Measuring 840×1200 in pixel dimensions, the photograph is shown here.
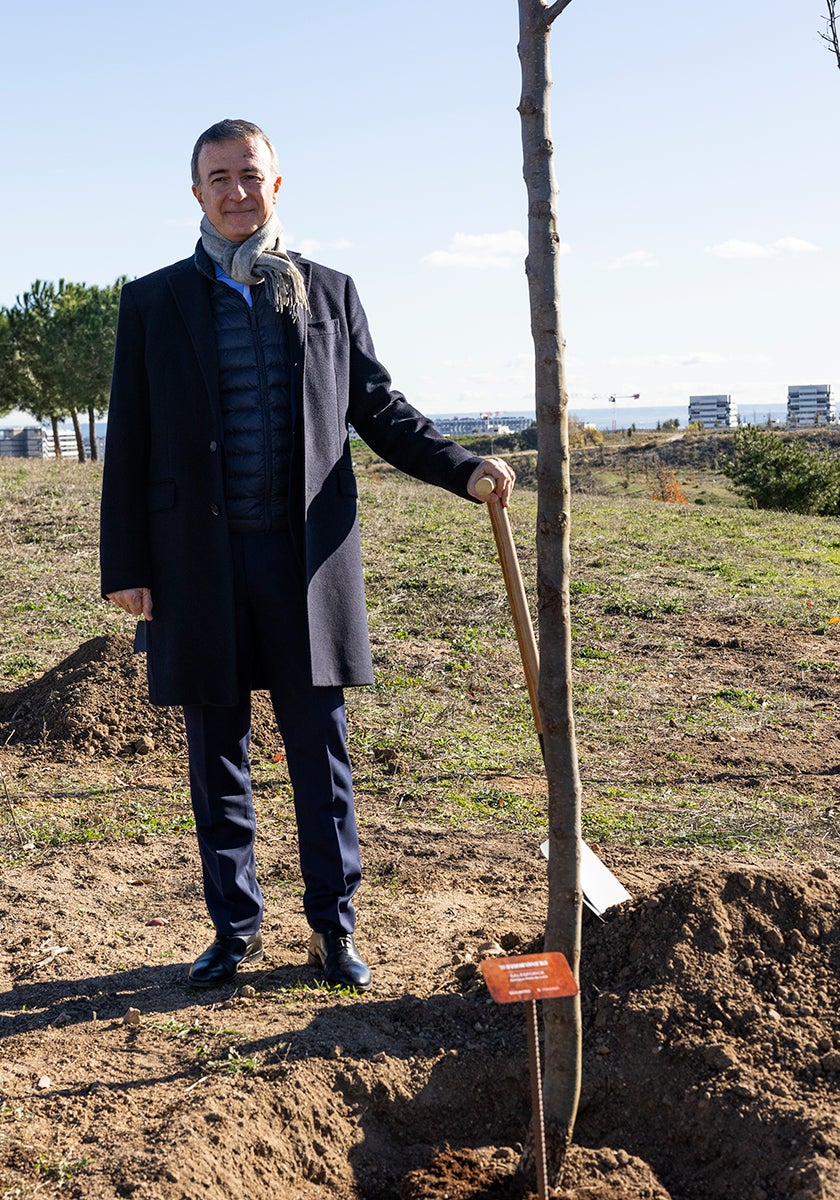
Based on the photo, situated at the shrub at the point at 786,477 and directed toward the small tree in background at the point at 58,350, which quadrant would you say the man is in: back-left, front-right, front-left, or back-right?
back-left

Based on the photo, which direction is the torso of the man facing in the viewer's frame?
toward the camera

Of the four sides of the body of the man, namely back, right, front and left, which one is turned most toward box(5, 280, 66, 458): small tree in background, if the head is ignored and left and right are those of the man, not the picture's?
back

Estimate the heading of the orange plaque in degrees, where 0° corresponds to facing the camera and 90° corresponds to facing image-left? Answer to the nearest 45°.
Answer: approximately 0°

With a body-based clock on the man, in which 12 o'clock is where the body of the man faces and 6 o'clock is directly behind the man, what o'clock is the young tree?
The young tree is roughly at 11 o'clock from the man.

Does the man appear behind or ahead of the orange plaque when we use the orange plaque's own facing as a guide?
behind

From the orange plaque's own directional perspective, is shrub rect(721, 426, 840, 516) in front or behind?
behind

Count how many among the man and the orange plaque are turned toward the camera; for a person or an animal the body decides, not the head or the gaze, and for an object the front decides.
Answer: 2

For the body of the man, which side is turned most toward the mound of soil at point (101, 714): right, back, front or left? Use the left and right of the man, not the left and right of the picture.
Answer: back

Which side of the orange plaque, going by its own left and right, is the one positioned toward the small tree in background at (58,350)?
back
